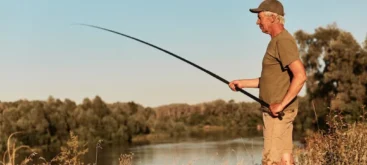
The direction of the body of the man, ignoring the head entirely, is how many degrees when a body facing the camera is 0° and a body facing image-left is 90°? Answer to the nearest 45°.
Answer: approximately 90°

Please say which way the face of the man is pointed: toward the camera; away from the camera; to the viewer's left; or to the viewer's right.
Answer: to the viewer's left

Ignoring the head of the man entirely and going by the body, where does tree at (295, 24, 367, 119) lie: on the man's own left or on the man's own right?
on the man's own right
